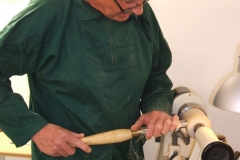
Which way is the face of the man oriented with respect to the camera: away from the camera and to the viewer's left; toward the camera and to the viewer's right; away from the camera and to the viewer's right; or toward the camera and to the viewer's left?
toward the camera and to the viewer's right

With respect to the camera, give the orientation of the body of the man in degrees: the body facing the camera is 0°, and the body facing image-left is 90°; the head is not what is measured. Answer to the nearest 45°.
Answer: approximately 315°
